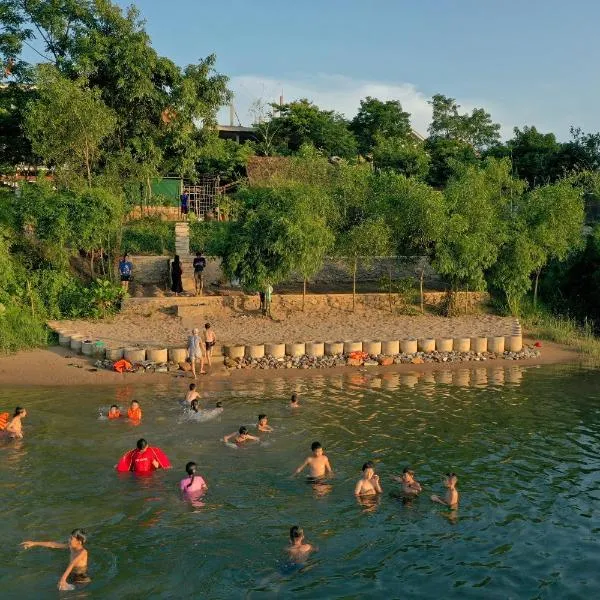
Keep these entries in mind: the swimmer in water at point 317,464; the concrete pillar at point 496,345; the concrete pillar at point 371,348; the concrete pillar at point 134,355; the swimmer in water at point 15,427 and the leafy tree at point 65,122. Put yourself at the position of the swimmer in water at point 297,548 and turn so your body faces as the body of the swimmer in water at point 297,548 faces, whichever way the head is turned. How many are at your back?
0

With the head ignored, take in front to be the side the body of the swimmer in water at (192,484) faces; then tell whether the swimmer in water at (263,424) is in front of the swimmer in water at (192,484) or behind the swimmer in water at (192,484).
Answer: in front

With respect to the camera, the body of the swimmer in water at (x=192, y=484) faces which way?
away from the camera

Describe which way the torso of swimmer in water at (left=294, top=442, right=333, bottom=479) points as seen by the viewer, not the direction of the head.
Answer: toward the camera

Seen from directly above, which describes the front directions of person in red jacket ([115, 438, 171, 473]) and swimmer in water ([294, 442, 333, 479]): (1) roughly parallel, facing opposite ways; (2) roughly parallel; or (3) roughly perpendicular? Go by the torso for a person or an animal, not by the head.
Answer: roughly parallel

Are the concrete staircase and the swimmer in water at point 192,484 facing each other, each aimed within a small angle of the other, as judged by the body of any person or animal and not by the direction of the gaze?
yes

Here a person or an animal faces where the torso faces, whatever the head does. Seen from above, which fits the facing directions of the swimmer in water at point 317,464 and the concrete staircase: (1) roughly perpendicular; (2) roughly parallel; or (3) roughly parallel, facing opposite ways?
roughly parallel

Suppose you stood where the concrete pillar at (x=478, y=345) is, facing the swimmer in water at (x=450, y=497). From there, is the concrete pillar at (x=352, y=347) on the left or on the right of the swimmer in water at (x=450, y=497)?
right

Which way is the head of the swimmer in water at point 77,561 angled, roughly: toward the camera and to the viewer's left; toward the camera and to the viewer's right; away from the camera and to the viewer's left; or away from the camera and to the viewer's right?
toward the camera and to the viewer's left

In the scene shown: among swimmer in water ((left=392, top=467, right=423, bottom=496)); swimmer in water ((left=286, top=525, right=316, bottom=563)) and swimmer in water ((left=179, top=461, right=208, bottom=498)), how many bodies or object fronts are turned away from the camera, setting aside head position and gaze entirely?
2

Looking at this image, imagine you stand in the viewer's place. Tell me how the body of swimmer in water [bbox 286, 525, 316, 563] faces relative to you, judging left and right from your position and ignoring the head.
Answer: facing away from the viewer
